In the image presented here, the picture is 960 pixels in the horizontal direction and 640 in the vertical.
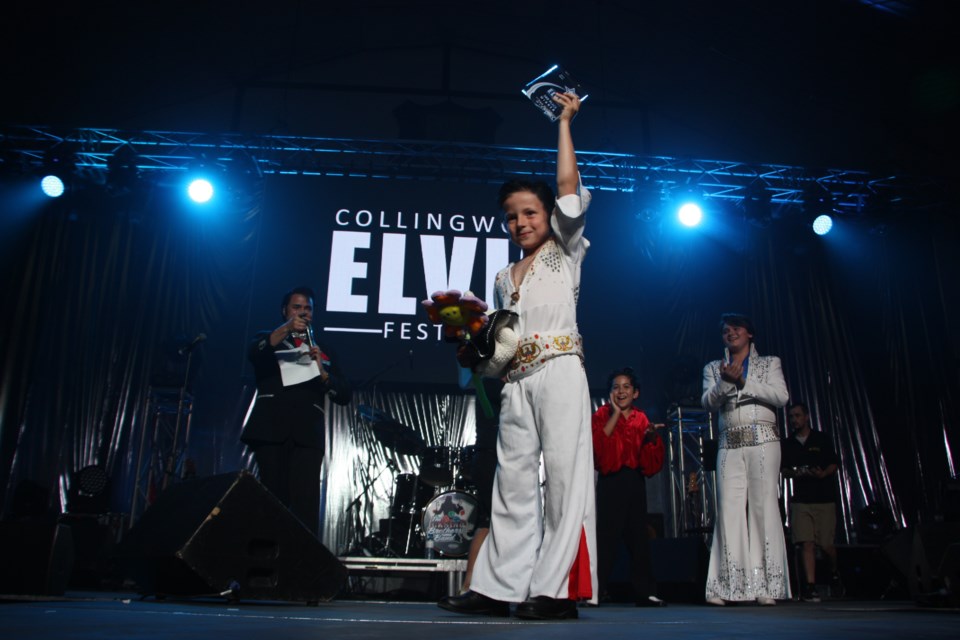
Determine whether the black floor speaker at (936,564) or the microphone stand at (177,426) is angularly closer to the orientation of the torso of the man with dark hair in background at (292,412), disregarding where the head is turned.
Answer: the black floor speaker

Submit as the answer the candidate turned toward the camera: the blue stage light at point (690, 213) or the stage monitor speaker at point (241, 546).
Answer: the blue stage light

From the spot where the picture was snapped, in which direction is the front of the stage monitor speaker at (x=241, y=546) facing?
facing away from the viewer and to the right of the viewer

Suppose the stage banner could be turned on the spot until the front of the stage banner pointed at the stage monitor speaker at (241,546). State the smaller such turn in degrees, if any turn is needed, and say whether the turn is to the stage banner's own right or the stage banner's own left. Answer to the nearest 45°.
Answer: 0° — it already faces it

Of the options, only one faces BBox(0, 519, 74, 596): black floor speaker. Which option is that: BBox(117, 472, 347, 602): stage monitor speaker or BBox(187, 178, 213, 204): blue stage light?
the blue stage light

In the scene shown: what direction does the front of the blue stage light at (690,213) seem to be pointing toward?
toward the camera

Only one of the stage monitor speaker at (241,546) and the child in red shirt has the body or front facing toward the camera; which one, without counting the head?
the child in red shirt

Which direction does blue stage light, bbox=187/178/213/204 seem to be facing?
toward the camera

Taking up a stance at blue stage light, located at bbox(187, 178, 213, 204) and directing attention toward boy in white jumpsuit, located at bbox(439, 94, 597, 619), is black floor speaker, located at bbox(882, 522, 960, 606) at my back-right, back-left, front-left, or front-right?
front-left

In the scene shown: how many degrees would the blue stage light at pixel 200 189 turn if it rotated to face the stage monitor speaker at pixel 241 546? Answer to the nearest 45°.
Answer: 0° — it already faces it

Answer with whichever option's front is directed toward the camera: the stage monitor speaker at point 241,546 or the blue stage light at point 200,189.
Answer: the blue stage light

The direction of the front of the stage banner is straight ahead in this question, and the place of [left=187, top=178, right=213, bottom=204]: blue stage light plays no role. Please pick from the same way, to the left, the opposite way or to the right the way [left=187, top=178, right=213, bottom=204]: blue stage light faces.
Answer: the same way

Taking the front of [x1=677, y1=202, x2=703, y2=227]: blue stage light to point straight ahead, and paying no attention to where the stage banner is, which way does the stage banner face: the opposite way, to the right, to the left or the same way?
the same way

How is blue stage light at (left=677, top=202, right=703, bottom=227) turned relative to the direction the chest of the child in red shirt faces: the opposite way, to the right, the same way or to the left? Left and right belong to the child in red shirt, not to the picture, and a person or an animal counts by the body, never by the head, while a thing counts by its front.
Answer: the same way

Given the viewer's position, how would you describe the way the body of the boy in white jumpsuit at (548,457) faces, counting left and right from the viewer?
facing the viewer and to the left of the viewer

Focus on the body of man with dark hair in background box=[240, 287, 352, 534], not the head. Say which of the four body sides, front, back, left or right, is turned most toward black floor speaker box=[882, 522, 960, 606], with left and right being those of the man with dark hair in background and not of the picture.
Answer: left
